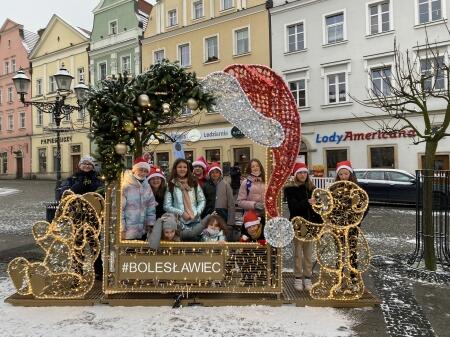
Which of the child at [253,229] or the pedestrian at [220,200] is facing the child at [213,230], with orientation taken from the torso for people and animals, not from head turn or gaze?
the pedestrian

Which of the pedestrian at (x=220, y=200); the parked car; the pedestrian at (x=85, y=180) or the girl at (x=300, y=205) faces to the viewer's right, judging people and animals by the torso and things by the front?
the parked car

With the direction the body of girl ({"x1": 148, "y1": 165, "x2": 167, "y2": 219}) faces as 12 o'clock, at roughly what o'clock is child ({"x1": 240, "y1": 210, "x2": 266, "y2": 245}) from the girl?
The child is roughly at 10 o'clock from the girl.

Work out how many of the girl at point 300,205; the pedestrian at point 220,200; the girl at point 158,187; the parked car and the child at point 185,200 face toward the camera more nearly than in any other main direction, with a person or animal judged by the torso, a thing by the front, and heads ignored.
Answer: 4

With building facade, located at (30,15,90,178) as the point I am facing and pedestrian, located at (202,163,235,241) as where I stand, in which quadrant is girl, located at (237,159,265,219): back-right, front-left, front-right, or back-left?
back-right

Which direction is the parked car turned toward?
to the viewer's right

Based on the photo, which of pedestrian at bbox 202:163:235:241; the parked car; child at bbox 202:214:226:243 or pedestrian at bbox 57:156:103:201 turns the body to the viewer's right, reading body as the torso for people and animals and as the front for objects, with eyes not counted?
the parked car

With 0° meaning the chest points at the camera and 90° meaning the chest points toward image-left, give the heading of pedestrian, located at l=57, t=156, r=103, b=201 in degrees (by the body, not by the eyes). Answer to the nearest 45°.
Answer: approximately 0°
